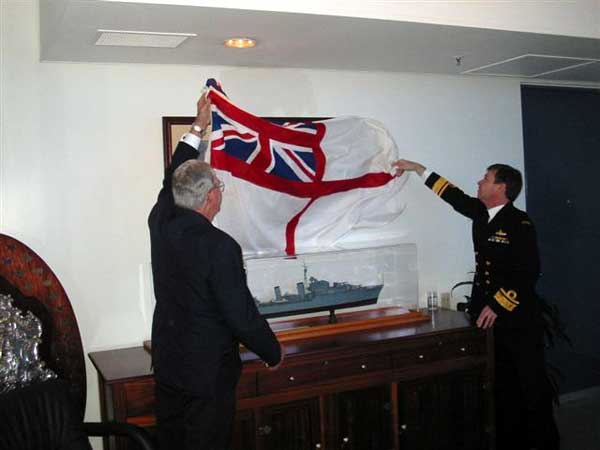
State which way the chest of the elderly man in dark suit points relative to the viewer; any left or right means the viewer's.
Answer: facing away from the viewer and to the right of the viewer

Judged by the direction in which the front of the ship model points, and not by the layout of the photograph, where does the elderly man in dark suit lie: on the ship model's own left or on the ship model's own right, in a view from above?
on the ship model's own right

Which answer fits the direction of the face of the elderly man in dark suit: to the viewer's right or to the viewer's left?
to the viewer's right

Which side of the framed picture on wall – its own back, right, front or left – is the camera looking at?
front

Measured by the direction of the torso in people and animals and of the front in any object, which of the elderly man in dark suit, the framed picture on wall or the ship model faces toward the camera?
the framed picture on wall

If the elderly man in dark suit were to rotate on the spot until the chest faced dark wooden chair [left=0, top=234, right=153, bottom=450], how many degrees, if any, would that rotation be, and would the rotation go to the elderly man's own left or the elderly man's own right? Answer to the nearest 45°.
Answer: approximately 90° to the elderly man's own left

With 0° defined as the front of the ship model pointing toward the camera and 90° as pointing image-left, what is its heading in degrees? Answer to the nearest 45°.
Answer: approximately 270°
